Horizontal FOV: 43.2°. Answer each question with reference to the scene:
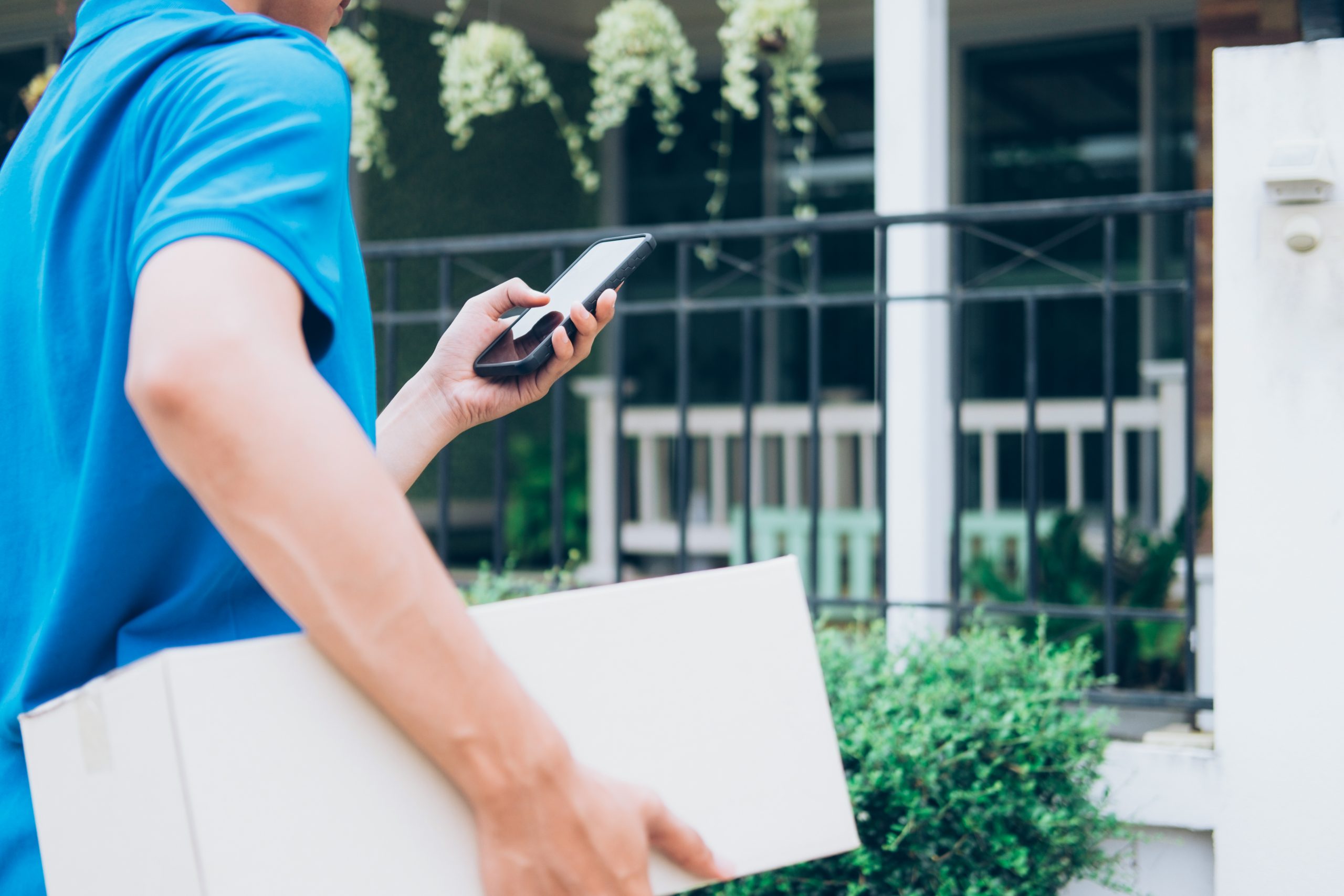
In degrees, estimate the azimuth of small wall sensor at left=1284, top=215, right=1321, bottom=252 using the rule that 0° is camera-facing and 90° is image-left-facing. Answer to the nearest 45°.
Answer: approximately 0°

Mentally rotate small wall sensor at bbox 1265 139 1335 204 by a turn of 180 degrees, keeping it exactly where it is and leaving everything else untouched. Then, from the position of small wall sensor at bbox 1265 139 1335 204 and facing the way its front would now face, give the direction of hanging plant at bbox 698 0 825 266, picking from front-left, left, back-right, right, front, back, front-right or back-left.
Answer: front-left

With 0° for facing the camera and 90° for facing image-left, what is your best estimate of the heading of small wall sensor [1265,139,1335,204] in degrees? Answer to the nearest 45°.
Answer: approximately 0°

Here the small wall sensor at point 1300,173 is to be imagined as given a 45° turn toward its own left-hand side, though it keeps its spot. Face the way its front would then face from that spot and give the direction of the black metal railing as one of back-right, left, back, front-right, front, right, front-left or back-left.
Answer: back

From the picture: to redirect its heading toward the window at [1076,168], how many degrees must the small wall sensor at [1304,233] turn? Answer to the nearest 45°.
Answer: approximately 180°

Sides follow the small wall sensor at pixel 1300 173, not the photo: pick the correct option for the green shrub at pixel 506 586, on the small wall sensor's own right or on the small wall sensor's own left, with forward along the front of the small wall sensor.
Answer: on the small wall sensor's own right

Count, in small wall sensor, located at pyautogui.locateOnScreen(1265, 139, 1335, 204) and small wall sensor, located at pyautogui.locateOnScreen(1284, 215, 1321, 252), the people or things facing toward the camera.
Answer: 2
